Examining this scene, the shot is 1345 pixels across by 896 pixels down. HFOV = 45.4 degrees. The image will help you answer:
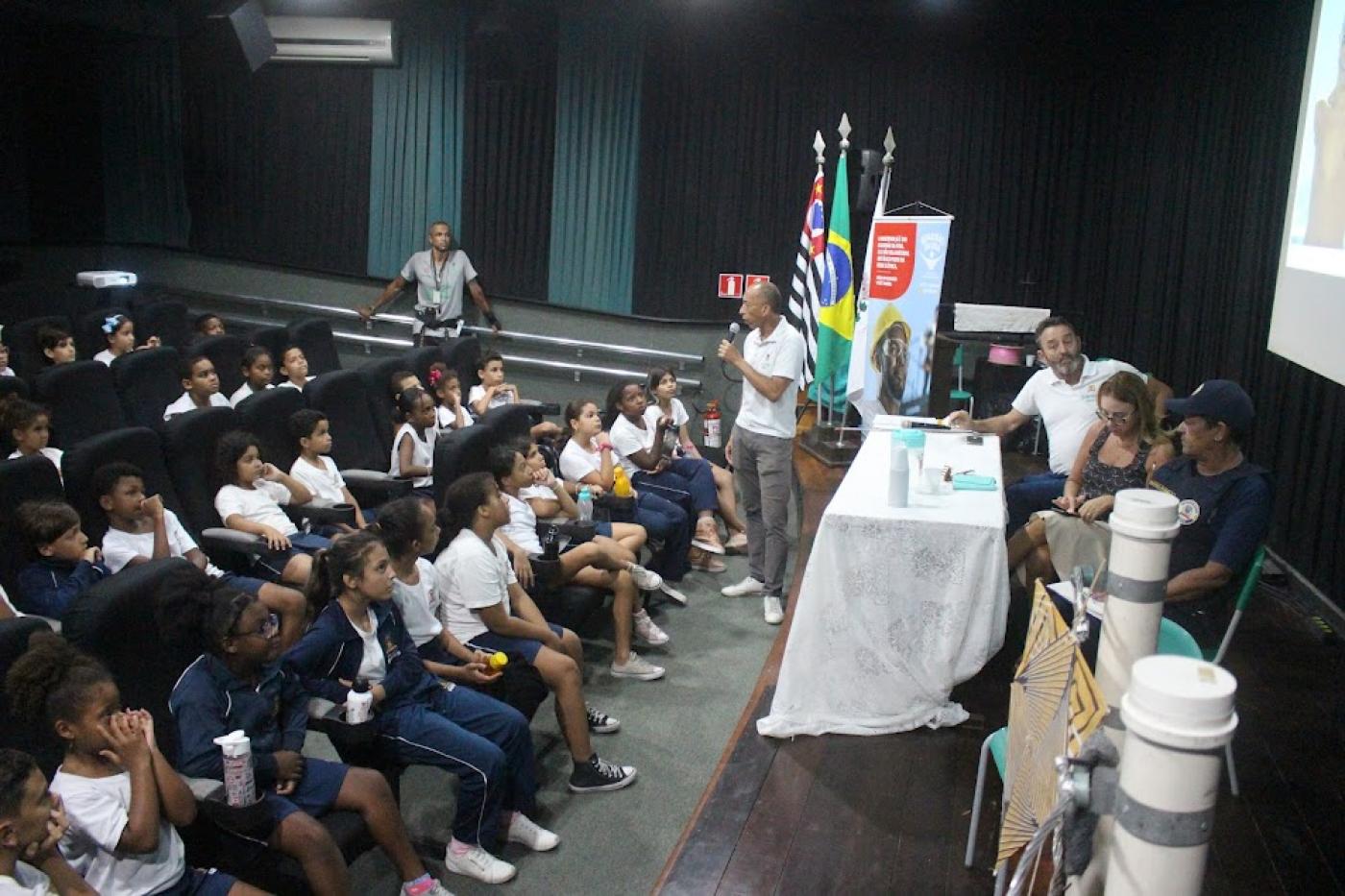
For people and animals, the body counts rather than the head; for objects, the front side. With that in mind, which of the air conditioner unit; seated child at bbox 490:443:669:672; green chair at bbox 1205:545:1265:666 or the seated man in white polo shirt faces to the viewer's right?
the seated child

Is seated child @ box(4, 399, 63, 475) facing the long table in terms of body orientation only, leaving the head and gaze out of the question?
yes

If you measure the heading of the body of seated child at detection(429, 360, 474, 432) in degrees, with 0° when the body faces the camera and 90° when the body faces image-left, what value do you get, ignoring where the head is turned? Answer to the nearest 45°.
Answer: approximately 315°

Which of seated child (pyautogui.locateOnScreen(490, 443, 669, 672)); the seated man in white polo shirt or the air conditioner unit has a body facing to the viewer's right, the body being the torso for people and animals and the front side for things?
the seated child

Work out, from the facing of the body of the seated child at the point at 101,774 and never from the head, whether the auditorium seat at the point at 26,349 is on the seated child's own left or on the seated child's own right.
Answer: on the seated child's own left

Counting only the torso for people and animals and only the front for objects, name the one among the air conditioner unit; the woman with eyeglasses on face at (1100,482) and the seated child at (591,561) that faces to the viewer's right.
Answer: the seated child

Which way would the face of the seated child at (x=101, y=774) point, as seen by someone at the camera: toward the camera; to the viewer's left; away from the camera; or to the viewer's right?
to the viewer's right

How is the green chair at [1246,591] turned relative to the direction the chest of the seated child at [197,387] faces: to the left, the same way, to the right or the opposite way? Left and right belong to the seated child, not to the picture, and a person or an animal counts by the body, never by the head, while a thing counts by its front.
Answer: the opposite way

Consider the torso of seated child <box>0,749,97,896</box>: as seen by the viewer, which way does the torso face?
to the viewer's right
